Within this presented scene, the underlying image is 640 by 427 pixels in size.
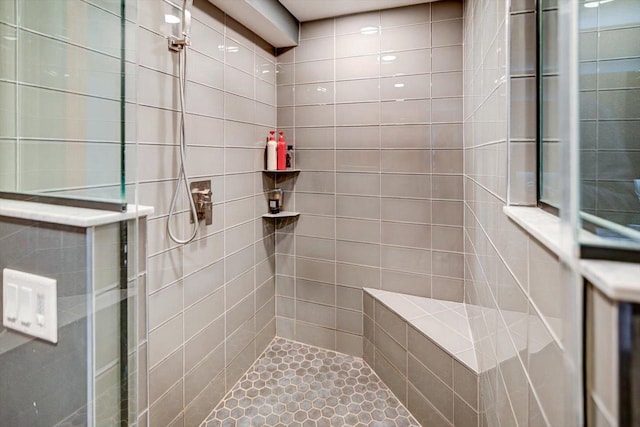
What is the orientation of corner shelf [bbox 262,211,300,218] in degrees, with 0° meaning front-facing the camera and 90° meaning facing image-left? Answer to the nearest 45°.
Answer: approximately 0°

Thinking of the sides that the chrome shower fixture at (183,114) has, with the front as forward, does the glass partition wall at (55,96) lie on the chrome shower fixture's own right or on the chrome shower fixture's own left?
on the chrome shower fixture's own right

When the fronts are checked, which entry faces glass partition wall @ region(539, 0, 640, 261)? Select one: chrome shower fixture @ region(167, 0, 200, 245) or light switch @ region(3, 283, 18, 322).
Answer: the chrome shower fixture

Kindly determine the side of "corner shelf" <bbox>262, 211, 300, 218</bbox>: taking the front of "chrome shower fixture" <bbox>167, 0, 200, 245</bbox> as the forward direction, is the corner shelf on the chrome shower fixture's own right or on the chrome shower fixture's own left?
on the chrome shower fixture's own left

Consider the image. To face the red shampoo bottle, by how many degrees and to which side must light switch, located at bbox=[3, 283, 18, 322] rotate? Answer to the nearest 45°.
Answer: approximately 180°

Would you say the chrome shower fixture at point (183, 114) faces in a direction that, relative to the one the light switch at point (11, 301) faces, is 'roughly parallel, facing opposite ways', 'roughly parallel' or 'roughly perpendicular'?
roughly perpendicular

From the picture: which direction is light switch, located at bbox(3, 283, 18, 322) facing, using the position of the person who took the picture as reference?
facing the viewer and to the left of the viewer

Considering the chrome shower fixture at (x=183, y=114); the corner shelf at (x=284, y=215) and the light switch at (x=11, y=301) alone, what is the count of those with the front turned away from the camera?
0

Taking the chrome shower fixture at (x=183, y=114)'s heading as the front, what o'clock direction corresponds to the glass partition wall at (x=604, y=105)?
The glass partition wall is roughly at 12 o'clock from the chrome shower fixture.

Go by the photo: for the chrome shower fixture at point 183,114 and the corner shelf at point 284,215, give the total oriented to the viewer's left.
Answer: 0
